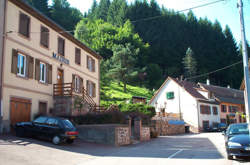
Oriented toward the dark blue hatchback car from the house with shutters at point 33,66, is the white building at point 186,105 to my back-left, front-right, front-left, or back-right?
back-left

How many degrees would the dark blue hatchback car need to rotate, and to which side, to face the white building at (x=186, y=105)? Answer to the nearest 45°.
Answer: approximately 90° to its right

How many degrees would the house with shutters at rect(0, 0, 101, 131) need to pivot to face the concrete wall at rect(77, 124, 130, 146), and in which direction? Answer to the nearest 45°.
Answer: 0° — it already faces it

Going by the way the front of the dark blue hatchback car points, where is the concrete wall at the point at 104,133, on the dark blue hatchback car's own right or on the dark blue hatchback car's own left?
on the dark blue hatchback car's own right

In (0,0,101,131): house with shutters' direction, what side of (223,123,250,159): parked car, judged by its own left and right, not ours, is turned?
right

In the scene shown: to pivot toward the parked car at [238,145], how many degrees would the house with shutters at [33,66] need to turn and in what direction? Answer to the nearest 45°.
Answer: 0° — it already faces it

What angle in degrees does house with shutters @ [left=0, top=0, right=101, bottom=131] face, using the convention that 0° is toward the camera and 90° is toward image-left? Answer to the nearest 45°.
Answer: approximately 315°

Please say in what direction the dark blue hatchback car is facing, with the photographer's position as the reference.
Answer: facing away from the viewer and to the left of the viewer
